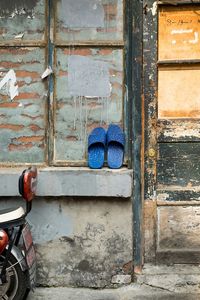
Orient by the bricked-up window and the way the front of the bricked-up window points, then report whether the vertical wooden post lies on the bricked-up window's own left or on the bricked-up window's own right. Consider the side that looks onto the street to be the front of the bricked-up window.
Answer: on the bricked-up window's own left

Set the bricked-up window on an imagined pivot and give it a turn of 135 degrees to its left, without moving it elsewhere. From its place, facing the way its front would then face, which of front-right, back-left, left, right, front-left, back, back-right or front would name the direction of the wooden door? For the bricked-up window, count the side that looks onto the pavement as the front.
front-right

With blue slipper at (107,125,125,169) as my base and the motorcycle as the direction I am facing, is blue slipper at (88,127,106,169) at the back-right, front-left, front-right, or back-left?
front-right

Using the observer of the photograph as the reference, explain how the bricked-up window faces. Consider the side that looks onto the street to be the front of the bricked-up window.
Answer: facing the viewer

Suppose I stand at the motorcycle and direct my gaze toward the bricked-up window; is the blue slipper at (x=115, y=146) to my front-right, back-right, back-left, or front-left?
front-right
